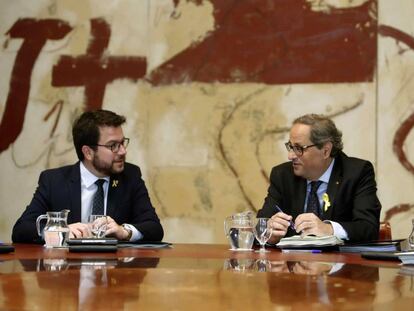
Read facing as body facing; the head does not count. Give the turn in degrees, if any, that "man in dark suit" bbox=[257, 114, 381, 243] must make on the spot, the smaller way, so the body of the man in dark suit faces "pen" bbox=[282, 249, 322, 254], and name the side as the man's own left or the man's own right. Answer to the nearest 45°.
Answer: approximately 45° to the man's own left

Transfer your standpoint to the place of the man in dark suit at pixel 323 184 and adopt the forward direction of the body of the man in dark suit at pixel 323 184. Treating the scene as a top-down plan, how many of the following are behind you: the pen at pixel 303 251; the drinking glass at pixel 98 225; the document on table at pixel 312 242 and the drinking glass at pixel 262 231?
0

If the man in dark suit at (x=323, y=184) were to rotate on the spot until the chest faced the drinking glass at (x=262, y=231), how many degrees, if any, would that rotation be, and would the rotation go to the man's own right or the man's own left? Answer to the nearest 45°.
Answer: approximately 45° to the man's own left

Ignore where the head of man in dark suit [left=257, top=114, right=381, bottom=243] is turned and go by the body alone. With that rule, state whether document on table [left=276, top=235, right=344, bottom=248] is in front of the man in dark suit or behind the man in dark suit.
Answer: in front

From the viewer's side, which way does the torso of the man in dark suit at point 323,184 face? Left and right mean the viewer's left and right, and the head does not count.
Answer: facing the viewer and to the left of the viewer

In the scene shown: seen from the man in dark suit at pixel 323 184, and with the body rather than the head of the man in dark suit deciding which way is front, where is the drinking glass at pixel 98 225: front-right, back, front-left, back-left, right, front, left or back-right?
front

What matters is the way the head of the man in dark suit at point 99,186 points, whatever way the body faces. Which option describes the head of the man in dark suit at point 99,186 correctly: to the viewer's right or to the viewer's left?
to the viewer's right

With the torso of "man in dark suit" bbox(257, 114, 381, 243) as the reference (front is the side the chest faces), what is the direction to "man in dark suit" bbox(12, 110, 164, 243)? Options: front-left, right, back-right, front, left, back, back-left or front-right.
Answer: front-right

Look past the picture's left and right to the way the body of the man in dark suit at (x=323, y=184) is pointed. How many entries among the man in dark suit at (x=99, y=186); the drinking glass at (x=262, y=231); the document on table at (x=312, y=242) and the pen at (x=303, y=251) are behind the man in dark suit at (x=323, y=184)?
0
